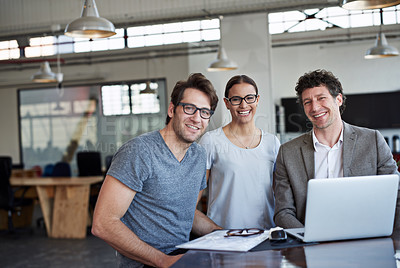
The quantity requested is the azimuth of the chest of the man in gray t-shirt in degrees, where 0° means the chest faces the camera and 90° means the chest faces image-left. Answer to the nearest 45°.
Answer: approximately 315°

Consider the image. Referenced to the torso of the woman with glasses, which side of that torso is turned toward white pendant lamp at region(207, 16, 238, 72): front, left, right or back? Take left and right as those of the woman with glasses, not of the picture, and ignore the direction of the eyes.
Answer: back

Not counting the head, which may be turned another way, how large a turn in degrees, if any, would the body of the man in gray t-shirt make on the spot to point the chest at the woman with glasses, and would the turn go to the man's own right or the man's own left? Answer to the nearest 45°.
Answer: approximately 90° to the man's own left

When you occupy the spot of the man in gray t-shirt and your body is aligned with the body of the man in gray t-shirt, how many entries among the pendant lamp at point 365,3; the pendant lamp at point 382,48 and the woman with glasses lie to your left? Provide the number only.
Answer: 3
